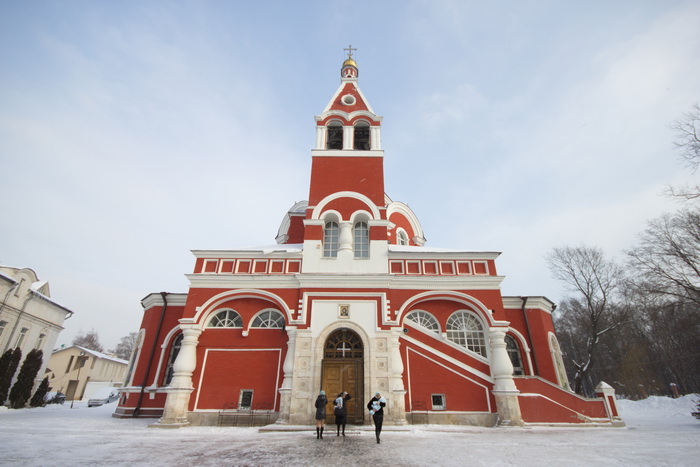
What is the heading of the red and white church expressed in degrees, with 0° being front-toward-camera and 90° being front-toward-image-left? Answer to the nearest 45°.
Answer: approximately 0°

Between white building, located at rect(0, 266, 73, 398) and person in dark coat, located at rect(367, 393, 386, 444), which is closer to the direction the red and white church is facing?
the person in dark coat

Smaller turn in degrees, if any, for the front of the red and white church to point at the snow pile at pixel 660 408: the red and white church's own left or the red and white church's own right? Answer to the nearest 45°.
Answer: approximately 135° to the red and white church's own left

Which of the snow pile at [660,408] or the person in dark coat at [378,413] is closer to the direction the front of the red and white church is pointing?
the person in dark coat

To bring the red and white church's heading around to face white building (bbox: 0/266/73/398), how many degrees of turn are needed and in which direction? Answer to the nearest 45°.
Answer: approximately 90° to its right
